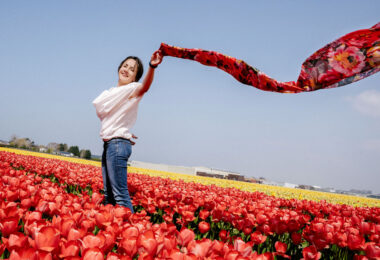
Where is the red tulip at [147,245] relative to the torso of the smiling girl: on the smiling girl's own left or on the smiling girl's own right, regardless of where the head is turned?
on the smiling girl's own left

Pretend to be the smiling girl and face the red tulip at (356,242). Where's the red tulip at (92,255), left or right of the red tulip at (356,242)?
right

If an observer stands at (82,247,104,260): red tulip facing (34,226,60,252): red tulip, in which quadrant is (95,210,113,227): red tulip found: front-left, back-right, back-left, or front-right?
front-right

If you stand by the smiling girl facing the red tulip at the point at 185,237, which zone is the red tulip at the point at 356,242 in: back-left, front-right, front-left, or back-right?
front-left
